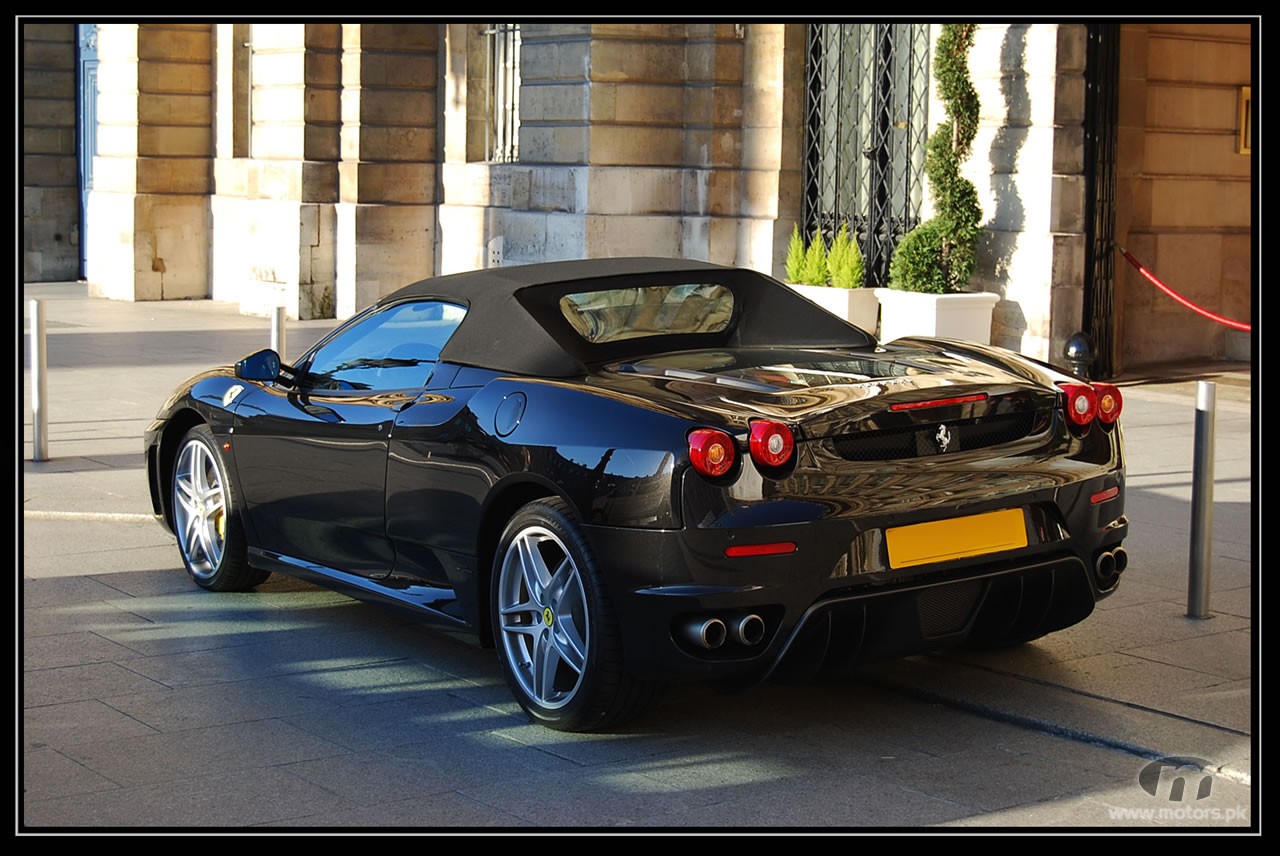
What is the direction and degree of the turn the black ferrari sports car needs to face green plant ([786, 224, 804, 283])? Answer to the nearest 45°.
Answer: approximately 45° to its right

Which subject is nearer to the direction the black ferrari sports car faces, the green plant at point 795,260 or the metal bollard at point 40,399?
the metal bollard

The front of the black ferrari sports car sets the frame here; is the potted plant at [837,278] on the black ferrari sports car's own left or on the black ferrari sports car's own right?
on the black ferrari sports car's own right

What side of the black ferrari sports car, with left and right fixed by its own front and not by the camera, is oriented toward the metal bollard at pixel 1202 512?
right

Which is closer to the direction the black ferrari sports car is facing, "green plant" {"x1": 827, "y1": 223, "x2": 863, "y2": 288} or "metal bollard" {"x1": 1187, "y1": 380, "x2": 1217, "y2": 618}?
the green plant

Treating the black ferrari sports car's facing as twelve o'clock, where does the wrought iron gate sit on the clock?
The wrought iron gate is roughly at 2 o'clock from the black ferrari sports car.

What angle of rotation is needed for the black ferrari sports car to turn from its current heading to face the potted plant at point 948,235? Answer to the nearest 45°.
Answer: approximately 45° to its right

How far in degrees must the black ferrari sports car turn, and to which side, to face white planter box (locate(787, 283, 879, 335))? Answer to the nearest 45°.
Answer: approximately 45° to its right

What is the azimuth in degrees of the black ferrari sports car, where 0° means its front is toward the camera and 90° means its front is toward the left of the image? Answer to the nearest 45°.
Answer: approximately 135°

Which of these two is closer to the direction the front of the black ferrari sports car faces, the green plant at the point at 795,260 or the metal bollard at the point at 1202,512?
the green plant

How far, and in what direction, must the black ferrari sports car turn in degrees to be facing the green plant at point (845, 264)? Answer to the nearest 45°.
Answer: approximately 45° to its right
